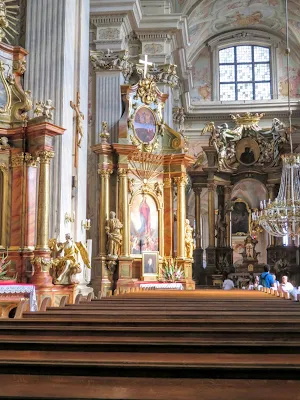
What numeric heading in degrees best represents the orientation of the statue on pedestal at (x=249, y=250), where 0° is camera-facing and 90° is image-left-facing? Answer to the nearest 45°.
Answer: approximately 0°

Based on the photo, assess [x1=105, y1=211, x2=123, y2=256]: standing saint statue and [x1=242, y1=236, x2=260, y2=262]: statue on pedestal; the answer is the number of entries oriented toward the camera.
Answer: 2

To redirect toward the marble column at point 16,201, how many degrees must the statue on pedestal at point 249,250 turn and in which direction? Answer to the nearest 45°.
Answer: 0° — it already faces it

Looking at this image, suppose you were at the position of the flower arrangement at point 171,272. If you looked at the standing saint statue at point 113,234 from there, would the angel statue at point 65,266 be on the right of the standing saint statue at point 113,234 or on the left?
left
